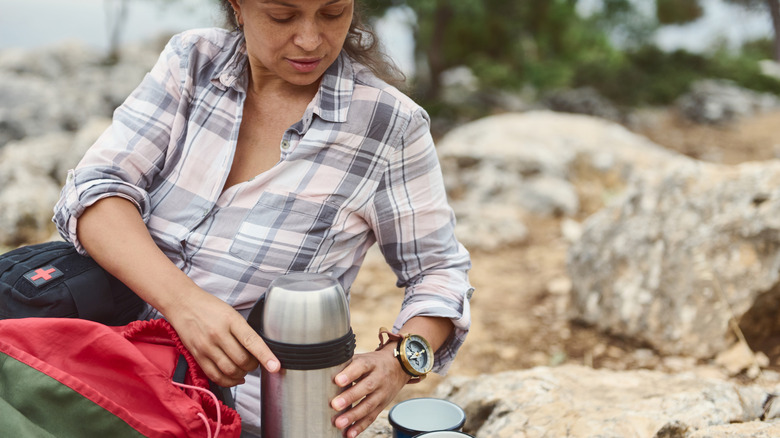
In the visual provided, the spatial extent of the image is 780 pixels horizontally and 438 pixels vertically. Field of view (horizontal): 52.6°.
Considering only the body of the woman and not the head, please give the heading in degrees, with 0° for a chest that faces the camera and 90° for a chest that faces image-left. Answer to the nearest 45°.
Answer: approximately 0°

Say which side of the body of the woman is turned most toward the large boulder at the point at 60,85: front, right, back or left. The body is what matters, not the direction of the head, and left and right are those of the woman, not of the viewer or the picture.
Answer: back

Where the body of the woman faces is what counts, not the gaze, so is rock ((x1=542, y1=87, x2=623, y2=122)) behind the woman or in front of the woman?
behind

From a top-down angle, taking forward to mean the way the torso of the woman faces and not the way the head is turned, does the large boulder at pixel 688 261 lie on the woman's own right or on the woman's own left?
on the woman's own left

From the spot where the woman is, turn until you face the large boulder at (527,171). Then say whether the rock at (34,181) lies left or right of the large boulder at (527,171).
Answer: left

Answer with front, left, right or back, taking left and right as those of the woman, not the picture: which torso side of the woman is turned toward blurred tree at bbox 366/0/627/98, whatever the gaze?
back

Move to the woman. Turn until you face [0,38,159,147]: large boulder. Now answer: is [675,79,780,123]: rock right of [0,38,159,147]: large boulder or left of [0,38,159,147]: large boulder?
right

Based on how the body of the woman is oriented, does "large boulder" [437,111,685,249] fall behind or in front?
behind

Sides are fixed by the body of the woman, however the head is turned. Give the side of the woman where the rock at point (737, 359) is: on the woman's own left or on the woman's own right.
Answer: on the woman's own left
